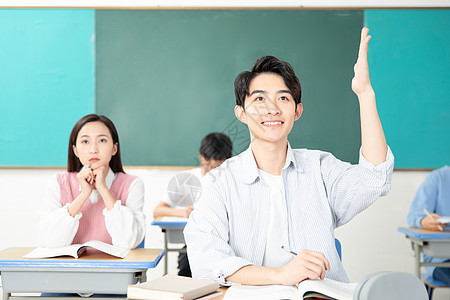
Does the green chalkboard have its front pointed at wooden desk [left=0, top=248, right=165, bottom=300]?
yes

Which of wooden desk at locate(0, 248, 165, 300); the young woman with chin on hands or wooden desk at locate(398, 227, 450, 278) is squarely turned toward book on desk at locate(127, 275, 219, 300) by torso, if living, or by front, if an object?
the young woman with chin on hands

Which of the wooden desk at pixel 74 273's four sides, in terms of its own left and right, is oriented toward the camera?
back

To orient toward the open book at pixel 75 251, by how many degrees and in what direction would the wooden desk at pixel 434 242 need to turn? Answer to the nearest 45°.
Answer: approximately 135° to its left

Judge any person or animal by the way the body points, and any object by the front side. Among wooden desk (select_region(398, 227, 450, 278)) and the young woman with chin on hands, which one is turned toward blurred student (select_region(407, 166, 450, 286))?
the wooden desk

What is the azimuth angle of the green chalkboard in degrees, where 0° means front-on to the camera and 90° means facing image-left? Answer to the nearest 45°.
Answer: approximately 0°

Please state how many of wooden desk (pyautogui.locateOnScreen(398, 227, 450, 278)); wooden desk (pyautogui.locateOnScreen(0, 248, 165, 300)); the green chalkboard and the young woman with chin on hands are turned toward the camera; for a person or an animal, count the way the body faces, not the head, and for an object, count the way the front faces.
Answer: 2

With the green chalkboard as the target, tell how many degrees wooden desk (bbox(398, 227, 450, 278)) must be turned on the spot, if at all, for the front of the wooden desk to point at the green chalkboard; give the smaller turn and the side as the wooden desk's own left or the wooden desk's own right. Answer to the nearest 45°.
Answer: approximately 45° to the wooden desk's own left

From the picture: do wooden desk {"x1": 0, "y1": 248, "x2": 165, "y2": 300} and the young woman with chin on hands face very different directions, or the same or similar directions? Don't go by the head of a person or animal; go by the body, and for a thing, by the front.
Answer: very different directions

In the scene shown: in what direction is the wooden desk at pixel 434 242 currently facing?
away from the camera

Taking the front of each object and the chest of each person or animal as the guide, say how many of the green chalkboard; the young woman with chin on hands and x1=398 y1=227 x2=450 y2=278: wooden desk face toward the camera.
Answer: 2

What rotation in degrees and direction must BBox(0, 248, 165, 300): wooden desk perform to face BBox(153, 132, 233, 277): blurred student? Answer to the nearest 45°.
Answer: approximately 45° to its right
